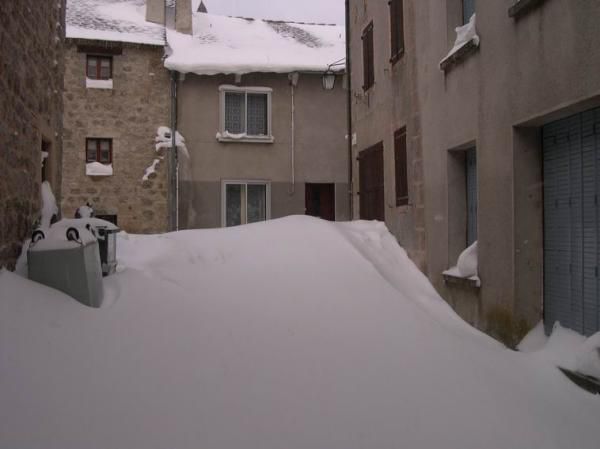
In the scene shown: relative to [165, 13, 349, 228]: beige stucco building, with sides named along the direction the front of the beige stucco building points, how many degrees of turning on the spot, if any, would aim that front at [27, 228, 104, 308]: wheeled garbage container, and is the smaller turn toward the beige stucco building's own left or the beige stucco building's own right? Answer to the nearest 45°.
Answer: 0° — it already faces it

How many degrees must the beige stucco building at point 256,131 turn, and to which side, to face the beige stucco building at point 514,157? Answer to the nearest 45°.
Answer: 0° — it already faces it

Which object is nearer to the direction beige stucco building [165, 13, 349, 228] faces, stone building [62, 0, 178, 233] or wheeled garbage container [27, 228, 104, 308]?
the wheeled garbage container

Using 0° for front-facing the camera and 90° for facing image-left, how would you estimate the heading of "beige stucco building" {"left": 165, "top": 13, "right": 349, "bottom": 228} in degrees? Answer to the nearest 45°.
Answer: approximately 0°
